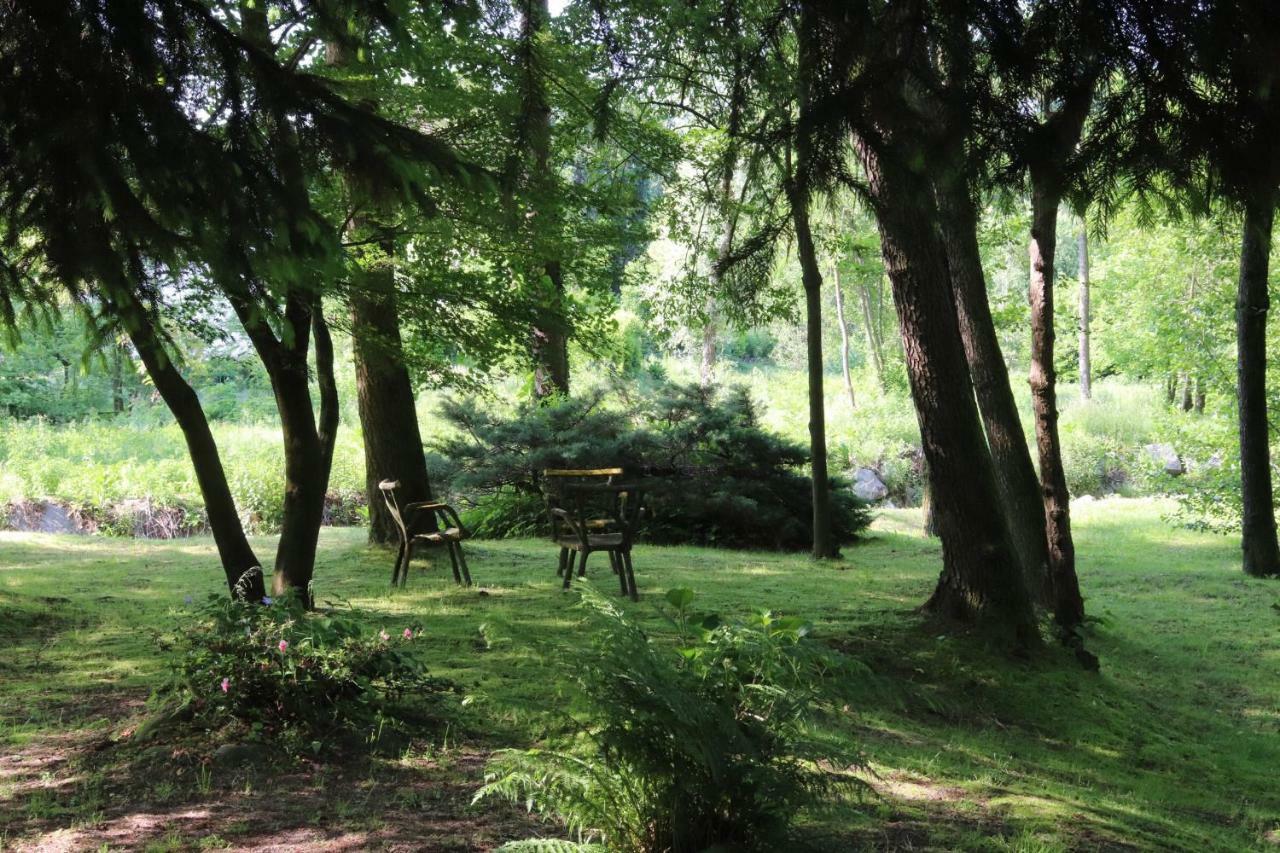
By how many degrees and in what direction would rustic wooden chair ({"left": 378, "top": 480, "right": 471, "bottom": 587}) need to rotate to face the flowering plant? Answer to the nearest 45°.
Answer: approximately 90° to its right

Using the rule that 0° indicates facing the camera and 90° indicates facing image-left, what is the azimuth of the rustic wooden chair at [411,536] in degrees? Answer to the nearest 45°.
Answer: approximately 270°

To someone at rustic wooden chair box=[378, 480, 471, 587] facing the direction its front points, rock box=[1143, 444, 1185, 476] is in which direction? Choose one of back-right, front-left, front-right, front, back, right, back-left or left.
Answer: front-left

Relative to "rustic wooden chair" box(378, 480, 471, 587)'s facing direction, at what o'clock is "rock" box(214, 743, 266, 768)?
The rock is roughly at 3 o'clock from the rustic wooden chair.

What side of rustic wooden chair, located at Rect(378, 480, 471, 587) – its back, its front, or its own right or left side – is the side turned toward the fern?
right

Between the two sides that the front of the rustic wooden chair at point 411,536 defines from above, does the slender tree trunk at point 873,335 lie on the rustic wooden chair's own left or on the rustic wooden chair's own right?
on the rustic wooden chair's own left

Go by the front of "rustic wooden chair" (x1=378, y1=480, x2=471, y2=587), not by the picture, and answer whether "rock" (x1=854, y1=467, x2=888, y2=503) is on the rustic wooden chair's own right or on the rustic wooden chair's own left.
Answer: on the rustic wooden chair's own left

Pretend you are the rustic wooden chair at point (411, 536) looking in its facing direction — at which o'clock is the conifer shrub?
The conifer shrub is roughly at 10 o'clock from the rustic wooden chair.
